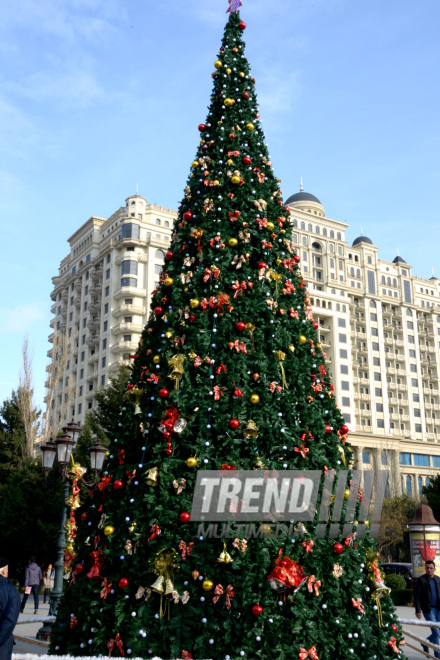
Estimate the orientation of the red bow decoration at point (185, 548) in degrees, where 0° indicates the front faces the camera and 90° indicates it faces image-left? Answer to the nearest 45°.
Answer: approximately 0°

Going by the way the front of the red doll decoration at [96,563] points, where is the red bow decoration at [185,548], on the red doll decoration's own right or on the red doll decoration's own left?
on the red doll decoration's own left

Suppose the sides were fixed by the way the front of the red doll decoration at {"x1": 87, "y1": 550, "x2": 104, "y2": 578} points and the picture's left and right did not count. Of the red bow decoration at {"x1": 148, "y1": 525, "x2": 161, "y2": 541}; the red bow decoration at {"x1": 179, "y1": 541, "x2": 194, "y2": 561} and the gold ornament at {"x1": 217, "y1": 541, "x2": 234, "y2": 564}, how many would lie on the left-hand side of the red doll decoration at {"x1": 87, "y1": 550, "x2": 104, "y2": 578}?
3

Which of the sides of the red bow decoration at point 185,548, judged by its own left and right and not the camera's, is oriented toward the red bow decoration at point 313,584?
left

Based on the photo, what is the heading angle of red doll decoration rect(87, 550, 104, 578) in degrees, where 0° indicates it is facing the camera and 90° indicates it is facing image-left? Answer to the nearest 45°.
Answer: approximately 45°

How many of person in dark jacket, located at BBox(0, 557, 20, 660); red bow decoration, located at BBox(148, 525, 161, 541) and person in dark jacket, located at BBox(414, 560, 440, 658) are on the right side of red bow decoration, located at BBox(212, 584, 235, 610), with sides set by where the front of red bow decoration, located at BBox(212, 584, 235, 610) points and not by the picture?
2

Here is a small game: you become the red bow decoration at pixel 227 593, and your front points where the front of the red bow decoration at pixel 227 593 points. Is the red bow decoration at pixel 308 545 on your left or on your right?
on your left

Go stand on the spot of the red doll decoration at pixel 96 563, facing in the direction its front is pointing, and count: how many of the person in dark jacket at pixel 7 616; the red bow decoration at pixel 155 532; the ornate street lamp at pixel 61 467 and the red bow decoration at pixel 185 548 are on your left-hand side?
2
